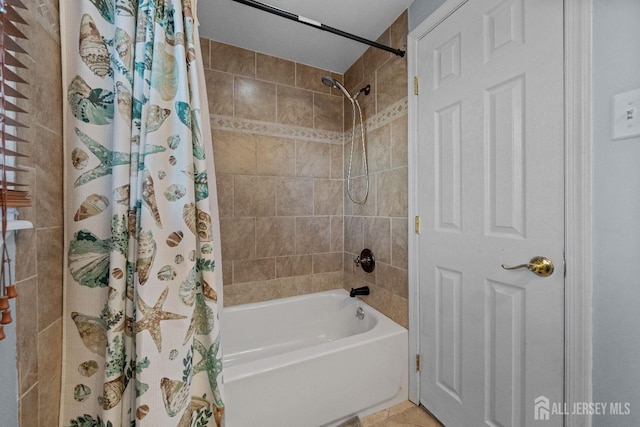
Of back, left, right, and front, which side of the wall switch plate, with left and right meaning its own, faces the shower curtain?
front

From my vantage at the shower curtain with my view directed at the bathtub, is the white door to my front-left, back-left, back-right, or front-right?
front-right

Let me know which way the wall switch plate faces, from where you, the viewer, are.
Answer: facing the viewer and to the left of the viewer

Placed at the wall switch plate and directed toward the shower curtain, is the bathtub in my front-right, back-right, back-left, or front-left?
front-right
